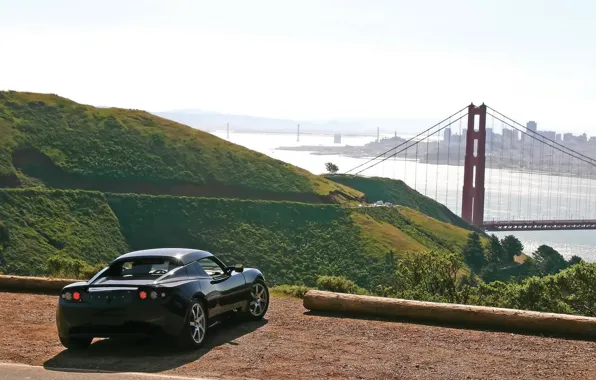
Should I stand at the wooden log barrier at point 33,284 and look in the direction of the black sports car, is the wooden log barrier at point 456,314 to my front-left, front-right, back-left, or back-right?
front-left

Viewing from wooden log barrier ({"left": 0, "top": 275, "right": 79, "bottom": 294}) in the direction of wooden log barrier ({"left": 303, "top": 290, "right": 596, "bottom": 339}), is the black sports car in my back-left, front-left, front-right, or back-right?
front-right

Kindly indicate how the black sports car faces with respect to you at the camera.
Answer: facing away from the viewer and to the right of the viewer

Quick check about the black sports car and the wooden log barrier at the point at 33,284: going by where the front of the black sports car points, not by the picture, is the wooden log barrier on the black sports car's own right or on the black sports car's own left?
on the black sports car's own left

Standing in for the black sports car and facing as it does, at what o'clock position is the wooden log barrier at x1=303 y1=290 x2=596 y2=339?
The wooden log barrier is roughly at 1 o'clock from the black sports car.

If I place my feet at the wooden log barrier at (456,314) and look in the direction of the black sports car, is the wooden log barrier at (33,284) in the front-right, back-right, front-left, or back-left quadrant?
front-right

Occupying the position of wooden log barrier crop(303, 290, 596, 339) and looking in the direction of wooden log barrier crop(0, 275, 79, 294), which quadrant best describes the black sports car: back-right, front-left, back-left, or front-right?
front-left
